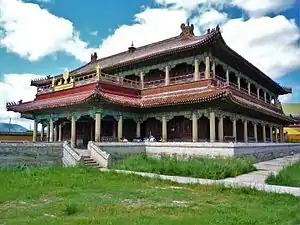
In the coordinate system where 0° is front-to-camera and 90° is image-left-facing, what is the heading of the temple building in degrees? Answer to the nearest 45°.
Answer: approximately 45°
